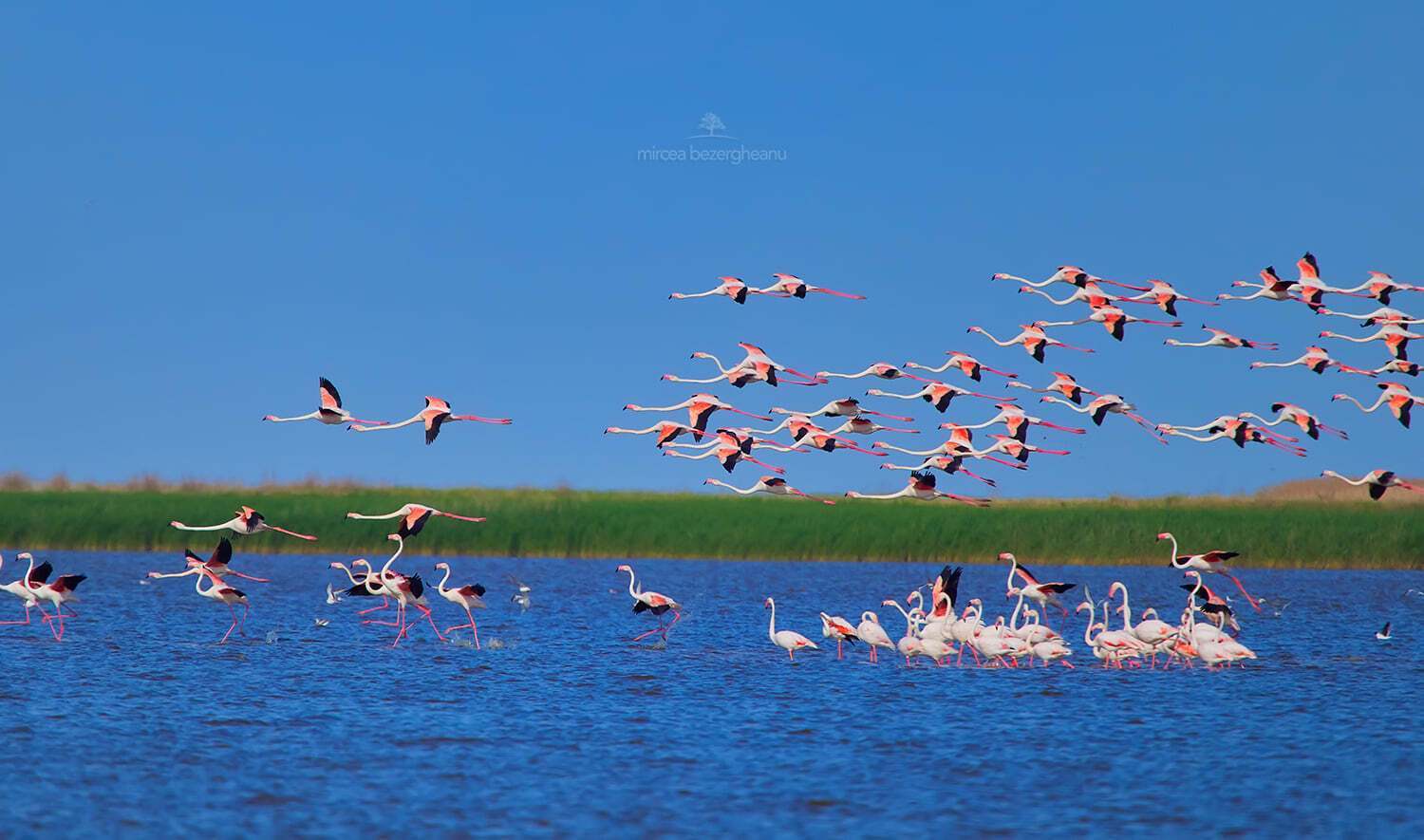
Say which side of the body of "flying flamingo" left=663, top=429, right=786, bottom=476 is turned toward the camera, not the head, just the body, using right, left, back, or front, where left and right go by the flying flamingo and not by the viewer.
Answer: left

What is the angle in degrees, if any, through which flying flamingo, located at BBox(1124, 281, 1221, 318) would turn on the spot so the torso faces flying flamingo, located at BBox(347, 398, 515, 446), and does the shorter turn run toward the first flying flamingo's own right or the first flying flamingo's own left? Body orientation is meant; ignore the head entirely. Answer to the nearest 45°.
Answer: approximately 45° to the first flying flamingo's own left

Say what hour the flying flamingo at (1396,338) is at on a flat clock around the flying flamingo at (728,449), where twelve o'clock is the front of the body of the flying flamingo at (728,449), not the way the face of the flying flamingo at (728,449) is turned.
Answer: the flying flamingo at (1396,338) is roughly at 6 o'clock from the flying flamingo at (728,449).

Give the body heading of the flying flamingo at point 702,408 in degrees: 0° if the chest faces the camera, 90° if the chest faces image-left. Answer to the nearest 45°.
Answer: approximately 90°

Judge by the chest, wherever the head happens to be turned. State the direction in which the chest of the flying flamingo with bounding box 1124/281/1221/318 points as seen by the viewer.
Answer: to the viewer's left

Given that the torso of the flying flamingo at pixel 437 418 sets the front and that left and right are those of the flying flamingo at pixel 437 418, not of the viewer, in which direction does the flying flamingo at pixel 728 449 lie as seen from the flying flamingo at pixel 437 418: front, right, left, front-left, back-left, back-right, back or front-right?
back

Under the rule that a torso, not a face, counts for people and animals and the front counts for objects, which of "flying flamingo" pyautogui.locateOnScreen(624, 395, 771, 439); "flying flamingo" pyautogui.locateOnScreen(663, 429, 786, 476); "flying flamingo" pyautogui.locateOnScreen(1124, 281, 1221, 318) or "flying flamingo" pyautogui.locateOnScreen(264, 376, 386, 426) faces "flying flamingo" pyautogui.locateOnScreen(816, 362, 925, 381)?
"flying flamingo" pyautogui.locateOnScreen(1124, 281, 1221, 318)

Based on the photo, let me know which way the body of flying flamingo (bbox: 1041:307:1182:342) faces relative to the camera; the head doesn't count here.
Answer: to the viewer's left

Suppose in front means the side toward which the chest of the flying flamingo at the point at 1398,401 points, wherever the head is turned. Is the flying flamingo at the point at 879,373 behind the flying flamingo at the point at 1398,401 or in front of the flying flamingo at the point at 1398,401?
in front

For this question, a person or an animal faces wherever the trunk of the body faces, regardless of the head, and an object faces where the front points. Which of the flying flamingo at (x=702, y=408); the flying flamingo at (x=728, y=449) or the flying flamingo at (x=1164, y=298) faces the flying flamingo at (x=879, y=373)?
the flying flamingo at (x=1164, y=298)

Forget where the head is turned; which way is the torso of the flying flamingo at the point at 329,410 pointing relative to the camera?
to the viewer's left

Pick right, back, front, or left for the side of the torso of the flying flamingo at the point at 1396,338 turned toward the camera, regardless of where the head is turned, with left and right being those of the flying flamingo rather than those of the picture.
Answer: left
